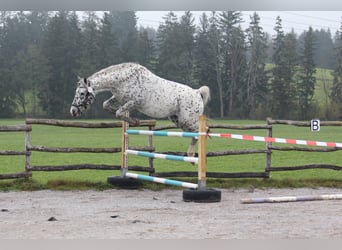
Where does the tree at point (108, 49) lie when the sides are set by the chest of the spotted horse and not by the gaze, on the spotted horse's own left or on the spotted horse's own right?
on the spotted horse's own right

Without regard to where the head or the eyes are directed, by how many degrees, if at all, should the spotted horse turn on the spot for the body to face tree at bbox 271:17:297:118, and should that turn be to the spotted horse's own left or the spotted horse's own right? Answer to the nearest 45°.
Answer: approximately 90° to the spotted horse's own right

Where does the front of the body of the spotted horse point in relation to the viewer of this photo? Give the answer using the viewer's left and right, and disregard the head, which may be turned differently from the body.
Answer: facing to the left of the viewer

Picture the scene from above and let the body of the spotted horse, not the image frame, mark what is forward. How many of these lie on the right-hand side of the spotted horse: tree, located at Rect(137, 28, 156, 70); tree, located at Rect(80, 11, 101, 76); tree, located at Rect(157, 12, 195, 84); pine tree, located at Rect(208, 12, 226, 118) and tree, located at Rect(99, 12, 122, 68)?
5

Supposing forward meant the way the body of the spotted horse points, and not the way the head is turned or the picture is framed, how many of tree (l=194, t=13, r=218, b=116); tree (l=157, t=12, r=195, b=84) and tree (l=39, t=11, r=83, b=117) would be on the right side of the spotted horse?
3

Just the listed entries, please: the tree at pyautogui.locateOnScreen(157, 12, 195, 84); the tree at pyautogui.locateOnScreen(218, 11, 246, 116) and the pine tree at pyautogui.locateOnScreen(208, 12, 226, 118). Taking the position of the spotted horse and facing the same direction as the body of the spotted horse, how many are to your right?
3

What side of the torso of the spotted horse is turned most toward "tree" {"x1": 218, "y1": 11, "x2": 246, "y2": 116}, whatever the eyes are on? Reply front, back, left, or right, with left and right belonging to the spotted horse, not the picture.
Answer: right

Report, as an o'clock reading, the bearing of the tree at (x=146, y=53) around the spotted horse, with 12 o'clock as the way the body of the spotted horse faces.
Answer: The tree is roughly at 3 o'clock from the spotted horse.

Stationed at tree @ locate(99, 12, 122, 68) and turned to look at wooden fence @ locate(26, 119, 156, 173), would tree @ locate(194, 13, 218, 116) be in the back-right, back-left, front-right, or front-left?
front-left

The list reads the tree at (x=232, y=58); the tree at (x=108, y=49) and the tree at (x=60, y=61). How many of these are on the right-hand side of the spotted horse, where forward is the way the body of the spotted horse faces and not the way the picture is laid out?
3

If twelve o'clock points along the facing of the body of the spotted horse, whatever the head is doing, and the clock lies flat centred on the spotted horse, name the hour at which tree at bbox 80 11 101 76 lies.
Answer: The tree is roughly at 3 o'clock from the spotted horse.

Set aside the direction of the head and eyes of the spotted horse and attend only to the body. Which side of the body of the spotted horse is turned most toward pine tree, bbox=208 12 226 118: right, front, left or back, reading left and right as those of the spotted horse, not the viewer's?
right
